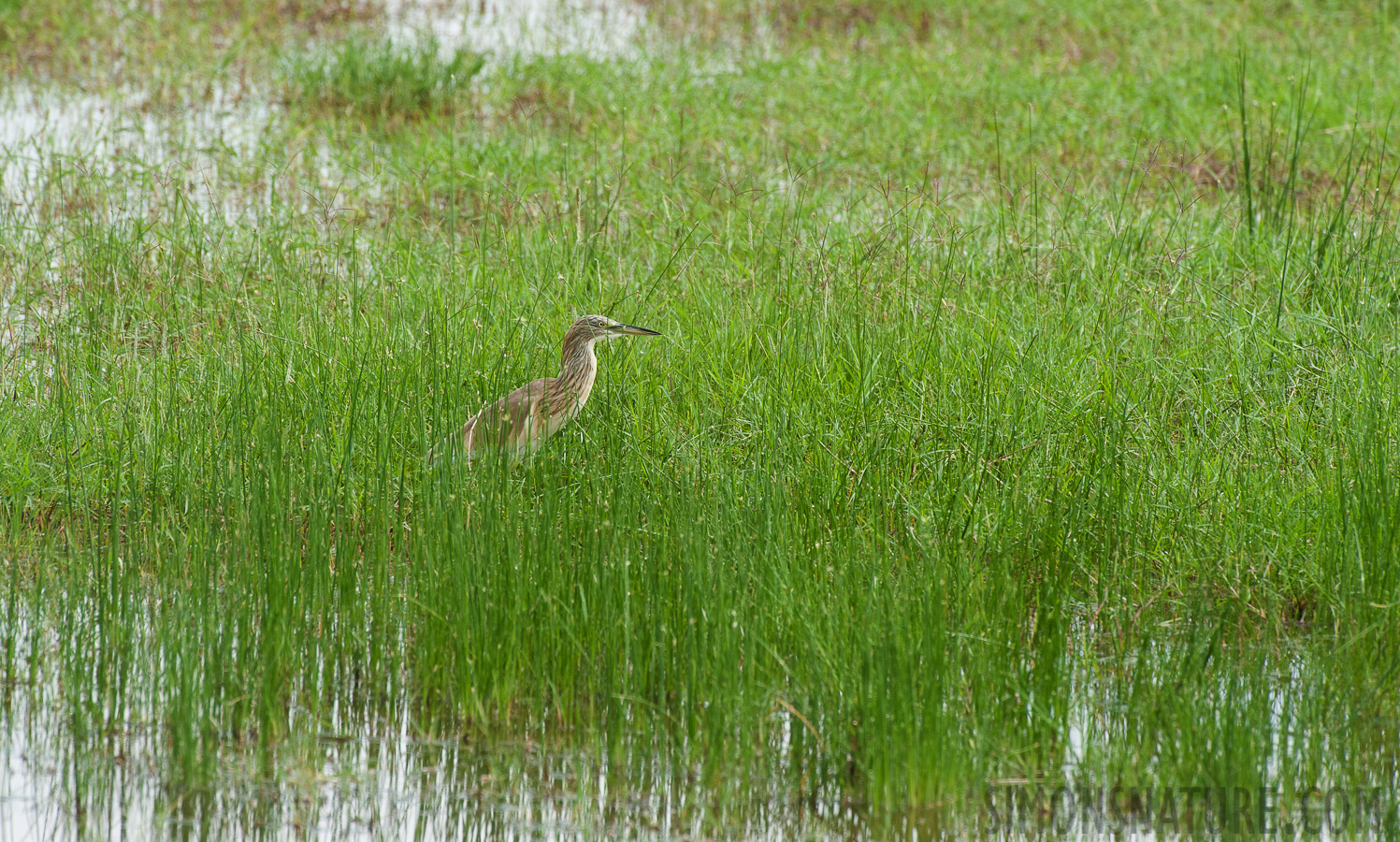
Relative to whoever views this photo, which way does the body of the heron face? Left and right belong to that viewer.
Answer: facing to the right of the viewer
